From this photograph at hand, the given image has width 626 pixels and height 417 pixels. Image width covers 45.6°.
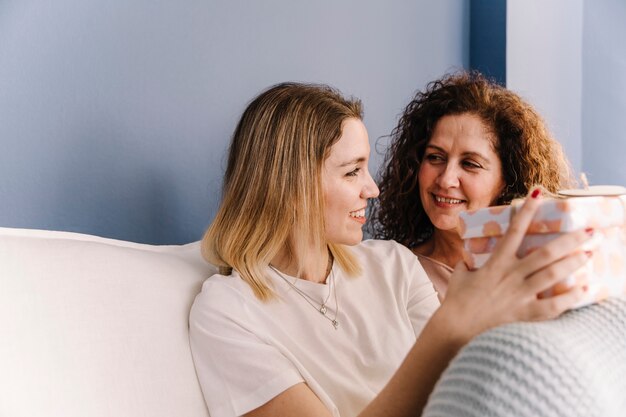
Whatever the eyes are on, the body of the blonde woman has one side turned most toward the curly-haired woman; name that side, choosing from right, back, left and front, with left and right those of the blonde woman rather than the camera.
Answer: left

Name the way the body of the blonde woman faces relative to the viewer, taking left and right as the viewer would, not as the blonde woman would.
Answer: facing the viewer and to the right of the viewer

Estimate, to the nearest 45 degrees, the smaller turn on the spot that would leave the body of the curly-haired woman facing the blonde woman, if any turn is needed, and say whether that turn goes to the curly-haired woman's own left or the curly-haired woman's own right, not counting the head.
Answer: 0° — they already face them

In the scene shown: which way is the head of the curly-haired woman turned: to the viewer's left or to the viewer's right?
to the viewer's left

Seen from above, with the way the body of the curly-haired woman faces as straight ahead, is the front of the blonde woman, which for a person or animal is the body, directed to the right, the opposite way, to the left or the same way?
to the left

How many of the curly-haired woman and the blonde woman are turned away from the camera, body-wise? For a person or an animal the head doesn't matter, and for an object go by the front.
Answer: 0

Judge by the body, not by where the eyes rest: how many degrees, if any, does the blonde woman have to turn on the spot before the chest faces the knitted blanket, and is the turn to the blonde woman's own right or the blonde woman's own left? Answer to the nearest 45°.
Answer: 0° — they already face it
